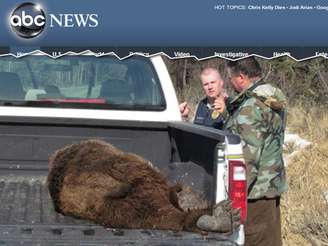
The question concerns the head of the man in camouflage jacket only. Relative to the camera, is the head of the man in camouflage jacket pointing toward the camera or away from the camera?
away from the camera

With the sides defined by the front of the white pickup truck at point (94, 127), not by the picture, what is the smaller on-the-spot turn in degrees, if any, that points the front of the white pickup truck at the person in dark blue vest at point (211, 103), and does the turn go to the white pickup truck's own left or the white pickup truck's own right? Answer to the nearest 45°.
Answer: approximately 45° to the white pickup truck's own right

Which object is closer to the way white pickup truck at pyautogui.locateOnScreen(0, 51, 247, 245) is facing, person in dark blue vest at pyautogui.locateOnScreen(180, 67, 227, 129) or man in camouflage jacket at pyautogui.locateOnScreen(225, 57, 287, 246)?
the person in dark blue vest

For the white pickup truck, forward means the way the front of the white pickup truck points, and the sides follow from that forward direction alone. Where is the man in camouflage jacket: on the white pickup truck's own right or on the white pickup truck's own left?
on the white pickup truck's own right

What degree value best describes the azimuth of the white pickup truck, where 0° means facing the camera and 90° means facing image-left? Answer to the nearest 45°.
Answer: approximately 180°
